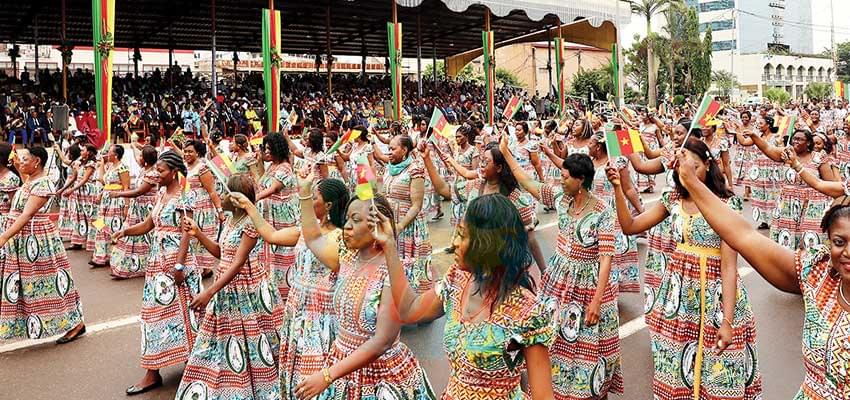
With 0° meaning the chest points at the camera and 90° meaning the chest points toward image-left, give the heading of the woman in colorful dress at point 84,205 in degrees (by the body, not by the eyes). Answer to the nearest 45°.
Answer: approximately 90°

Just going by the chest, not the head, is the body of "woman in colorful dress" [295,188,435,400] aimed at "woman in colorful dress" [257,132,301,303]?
no

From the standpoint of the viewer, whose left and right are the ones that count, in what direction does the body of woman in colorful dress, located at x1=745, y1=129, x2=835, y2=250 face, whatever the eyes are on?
facing the viewer and to the left of the viewer

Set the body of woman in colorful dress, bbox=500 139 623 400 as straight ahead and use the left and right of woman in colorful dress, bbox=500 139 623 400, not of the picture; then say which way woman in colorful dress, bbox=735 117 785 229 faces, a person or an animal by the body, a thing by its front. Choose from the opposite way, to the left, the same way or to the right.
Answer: the same way

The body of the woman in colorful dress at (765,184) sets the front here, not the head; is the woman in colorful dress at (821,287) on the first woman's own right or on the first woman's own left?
on the first woman's own left

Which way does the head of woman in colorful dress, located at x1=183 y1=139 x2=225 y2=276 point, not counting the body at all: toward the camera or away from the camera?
toward the camera

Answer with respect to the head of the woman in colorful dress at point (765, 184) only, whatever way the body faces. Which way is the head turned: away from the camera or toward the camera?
toward the camera

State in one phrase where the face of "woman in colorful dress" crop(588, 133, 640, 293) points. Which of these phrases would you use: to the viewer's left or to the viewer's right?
to the viewer's left

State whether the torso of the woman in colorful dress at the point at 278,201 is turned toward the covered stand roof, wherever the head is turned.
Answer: no

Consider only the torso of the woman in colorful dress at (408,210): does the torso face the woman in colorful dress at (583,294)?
no

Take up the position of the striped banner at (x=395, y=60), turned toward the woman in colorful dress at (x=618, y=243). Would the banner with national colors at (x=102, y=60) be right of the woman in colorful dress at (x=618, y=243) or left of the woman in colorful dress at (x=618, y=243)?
right
